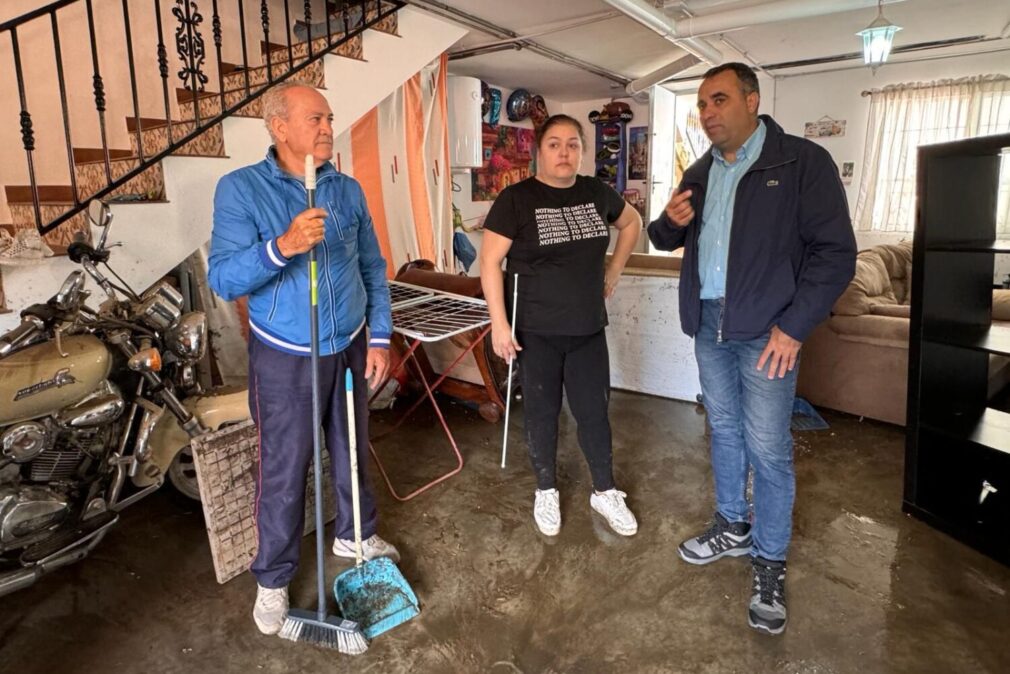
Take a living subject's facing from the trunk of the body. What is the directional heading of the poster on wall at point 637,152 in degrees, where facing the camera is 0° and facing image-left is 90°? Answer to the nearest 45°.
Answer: approximately 0°

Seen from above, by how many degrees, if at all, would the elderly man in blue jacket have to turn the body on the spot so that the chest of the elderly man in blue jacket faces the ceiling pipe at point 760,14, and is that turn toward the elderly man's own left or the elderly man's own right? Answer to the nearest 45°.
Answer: approximately 90° to the elderly man's own left

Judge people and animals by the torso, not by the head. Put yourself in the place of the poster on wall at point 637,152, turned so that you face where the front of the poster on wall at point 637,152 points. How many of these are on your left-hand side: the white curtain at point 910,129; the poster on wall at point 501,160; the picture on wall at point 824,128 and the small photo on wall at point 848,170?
3

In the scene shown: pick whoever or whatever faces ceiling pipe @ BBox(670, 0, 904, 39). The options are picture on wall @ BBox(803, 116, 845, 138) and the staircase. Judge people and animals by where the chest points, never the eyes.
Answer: the picture on wall

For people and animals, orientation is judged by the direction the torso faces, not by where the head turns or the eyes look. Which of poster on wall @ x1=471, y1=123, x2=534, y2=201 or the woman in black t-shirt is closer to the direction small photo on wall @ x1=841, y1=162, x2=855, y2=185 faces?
the woman in black t-shirt

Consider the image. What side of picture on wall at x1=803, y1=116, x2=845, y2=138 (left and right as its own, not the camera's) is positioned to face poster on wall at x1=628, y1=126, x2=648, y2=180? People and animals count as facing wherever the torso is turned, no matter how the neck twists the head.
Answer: right

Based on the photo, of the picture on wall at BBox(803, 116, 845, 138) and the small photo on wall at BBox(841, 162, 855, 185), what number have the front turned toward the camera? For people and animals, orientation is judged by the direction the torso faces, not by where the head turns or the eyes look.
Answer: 2

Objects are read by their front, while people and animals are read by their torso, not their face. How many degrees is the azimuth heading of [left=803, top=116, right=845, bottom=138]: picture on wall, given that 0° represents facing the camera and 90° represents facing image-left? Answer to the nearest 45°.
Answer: approximately 0°

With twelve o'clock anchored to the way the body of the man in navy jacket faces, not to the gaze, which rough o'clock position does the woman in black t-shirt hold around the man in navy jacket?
The woman in black t-shirt is roughly at 2 o'clock from the man in navy jacket.
